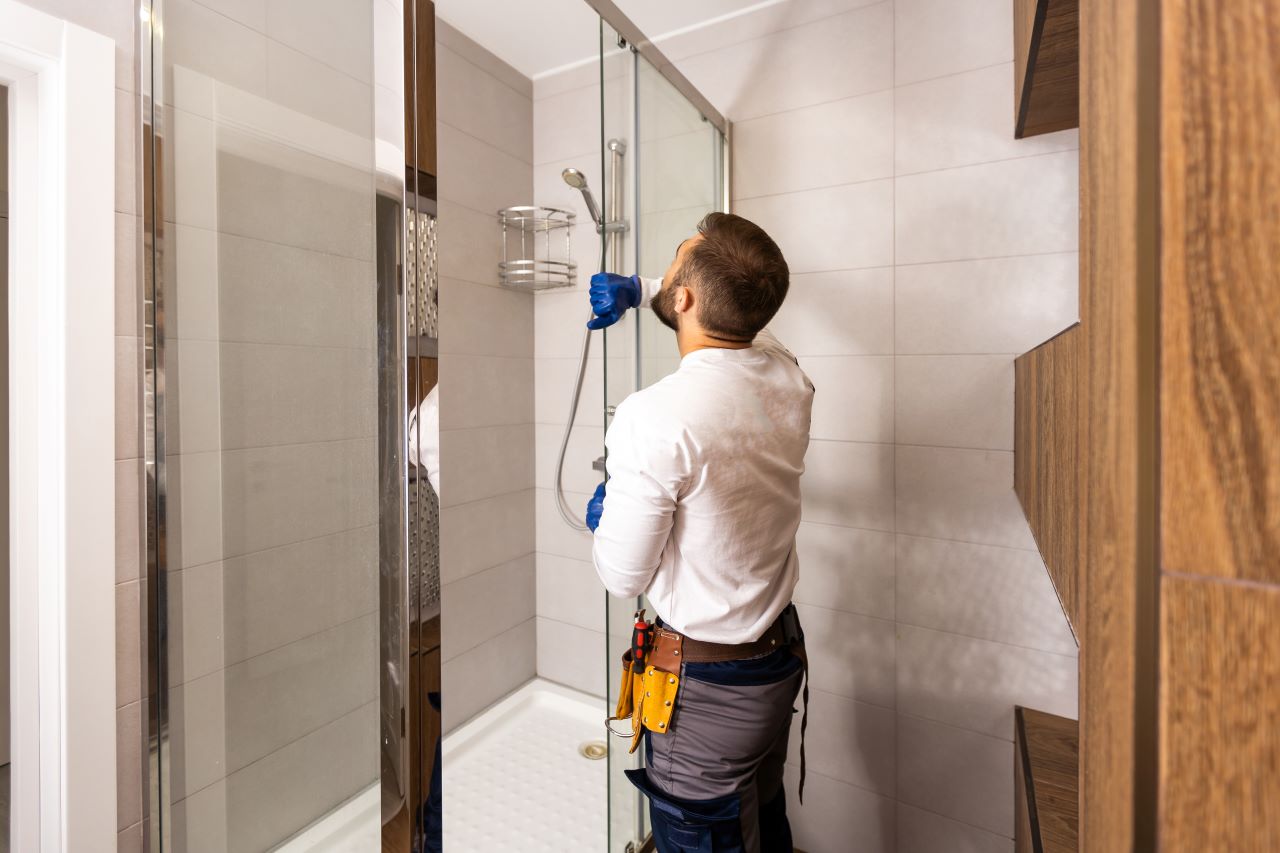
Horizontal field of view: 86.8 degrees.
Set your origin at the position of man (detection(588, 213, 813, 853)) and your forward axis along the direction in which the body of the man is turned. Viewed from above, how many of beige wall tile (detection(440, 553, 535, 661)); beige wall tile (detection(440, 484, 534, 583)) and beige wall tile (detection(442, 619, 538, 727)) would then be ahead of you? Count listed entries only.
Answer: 3

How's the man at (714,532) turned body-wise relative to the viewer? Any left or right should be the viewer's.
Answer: facing away from the viewer and to the left of the viewer

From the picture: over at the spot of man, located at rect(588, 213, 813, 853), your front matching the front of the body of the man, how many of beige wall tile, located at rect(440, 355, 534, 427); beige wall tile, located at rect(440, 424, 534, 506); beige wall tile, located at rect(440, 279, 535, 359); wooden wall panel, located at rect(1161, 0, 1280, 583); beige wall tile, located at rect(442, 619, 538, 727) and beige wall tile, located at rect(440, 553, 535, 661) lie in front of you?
5

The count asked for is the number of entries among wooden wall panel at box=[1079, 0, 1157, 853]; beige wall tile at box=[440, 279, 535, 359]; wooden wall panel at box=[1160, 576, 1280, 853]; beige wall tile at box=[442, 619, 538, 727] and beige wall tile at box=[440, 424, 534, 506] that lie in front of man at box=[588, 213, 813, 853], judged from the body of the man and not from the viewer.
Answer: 3

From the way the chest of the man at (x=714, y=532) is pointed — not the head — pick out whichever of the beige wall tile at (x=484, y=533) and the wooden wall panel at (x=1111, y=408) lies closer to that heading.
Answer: the beige wall tile

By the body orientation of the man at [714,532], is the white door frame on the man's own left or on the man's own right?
on the man's own left

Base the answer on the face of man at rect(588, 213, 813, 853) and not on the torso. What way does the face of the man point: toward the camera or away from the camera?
away from the camera

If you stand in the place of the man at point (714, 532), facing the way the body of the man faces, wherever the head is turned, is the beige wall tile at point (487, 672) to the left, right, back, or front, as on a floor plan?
front

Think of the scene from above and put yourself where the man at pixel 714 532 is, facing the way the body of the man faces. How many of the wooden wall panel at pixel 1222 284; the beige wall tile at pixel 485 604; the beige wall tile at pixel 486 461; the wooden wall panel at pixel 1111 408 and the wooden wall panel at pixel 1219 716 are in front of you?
2

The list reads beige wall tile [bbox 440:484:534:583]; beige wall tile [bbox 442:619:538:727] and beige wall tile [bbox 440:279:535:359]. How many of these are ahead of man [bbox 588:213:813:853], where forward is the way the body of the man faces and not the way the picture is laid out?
3

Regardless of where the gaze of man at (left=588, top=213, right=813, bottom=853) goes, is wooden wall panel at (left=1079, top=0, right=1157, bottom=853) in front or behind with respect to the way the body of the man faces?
behind

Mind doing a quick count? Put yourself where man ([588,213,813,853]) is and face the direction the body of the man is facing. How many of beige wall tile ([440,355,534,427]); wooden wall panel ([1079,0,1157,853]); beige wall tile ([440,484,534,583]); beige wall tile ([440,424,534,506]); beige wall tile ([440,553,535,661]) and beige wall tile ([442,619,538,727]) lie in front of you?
5

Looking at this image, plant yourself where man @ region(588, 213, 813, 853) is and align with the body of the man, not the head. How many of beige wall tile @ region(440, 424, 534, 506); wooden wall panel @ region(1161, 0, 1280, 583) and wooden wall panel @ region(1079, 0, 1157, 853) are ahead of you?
1

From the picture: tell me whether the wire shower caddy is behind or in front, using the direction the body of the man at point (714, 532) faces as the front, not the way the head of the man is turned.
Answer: in front

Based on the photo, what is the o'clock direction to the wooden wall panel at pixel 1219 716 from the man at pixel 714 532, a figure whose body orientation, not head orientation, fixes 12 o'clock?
The wooden wall panel is roughly at 7 o'clock from the man.

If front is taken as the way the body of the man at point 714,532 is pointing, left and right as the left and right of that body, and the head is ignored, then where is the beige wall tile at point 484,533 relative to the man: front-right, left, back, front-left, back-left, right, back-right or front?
front

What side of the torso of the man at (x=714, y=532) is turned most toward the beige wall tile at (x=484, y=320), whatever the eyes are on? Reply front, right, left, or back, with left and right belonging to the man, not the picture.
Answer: front

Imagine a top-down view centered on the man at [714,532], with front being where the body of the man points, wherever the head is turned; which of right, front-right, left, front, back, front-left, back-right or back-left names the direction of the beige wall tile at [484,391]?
front

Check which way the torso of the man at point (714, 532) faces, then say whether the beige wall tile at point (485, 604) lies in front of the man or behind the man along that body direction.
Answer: in front

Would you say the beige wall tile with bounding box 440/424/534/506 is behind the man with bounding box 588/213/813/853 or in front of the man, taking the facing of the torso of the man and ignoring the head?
in front
